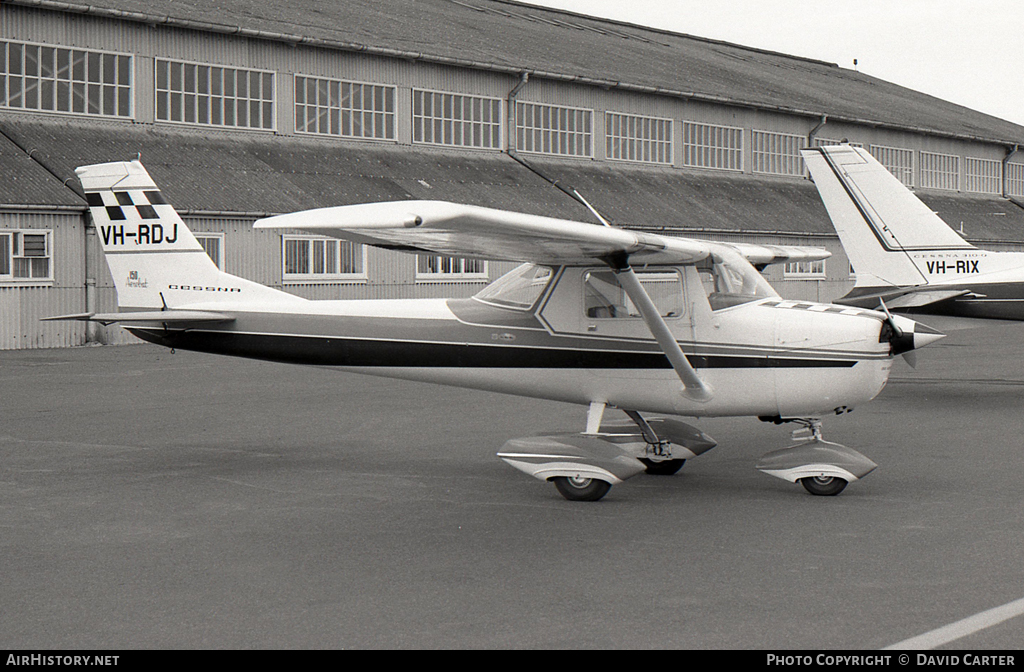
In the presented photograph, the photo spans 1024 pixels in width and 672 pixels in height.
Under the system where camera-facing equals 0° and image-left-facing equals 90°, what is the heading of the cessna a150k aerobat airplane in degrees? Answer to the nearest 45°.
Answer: approximately 270°

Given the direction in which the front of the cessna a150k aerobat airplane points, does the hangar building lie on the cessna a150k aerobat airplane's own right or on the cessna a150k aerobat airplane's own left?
on the cessna a150k aerobat airplane's own left
